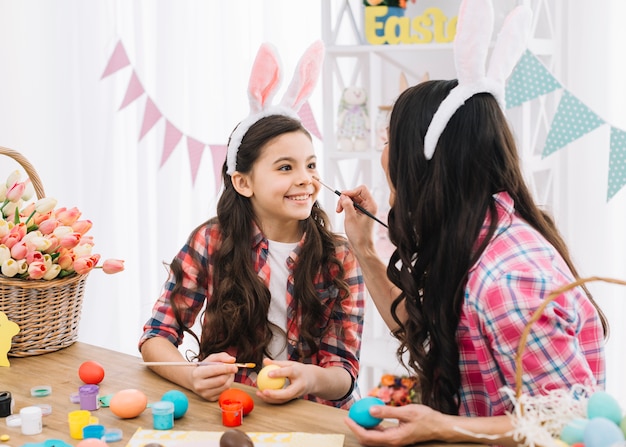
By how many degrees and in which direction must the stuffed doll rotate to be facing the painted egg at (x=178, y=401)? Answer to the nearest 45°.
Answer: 0° — it already faces it

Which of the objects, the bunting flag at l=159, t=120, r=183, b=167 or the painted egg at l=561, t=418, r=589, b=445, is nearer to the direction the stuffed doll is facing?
the painted egg

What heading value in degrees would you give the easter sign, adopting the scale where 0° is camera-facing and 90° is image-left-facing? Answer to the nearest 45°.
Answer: approximately 0°

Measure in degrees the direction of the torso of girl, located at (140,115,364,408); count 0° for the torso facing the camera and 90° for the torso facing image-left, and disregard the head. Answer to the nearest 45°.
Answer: approximately 315°

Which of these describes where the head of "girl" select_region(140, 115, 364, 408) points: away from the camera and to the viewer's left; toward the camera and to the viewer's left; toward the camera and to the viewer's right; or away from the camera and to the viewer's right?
toward the camera and to the viewer's right

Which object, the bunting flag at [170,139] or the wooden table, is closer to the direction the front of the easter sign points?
the wooden table

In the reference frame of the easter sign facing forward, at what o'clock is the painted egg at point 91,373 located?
The painted egg is roughly at 1 o'clock from the easter sign.

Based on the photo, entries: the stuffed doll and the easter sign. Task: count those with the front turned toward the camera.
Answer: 2

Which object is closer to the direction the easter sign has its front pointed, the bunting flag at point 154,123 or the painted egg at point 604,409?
the painted egg
